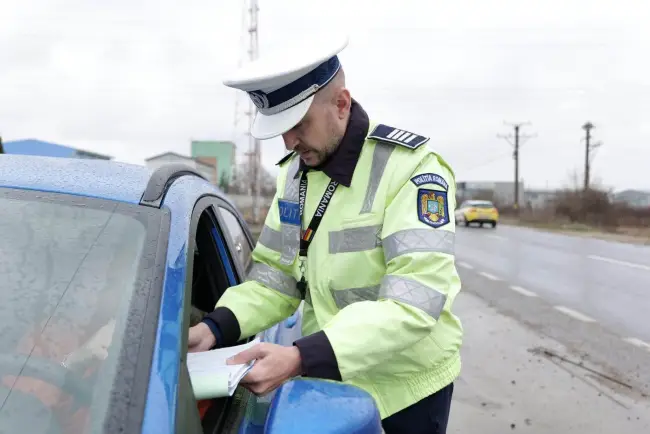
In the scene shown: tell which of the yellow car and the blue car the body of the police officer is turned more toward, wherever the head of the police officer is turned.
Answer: the blue car

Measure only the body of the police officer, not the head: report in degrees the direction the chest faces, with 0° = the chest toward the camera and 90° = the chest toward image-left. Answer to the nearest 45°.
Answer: approximately 45°

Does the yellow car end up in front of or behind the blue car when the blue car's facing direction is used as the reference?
behind

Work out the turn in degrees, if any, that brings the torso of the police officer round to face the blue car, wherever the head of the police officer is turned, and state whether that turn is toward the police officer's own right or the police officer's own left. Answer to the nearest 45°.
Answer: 0° — they already face it

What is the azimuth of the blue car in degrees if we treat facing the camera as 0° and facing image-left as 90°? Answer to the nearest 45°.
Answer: approximately 45°
